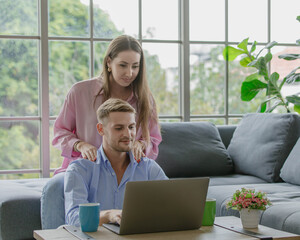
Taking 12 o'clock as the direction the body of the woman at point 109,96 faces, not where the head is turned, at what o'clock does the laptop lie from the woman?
The laptop is roughly at 1 o'clock from the woman.

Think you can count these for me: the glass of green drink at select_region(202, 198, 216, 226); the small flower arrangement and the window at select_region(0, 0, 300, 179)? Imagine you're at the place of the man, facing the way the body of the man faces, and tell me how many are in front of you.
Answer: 2

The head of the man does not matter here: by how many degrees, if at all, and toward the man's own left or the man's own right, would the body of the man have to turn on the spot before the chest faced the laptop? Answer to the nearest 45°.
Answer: approximately 45° to the man's own right

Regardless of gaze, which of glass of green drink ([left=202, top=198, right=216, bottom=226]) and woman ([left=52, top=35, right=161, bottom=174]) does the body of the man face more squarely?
the glass of green drink

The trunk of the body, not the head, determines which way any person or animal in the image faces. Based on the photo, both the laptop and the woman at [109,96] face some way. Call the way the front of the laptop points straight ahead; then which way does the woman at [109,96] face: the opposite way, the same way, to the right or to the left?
the opposite way

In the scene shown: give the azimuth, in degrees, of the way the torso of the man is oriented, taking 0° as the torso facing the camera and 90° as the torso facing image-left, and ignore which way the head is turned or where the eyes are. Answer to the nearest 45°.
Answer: approximately 315°

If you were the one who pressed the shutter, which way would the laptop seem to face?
facing away from the viewer and to the left of the viewer
